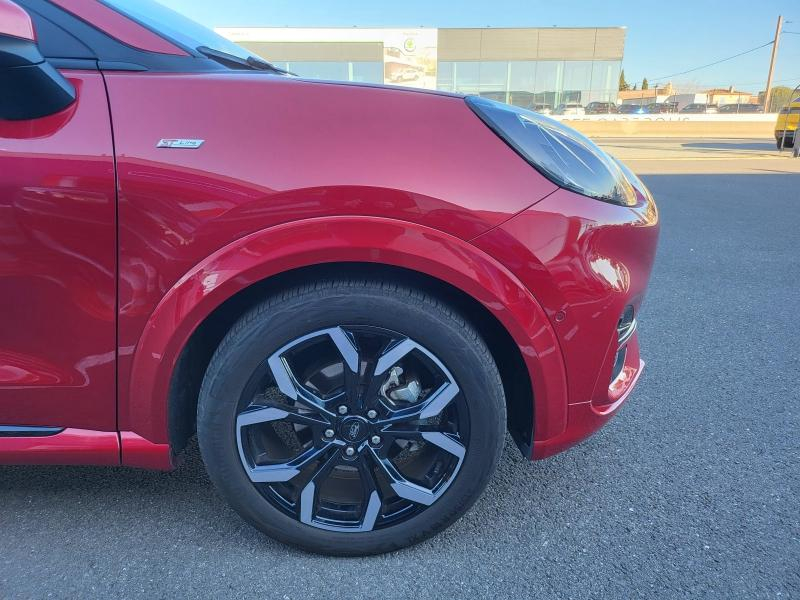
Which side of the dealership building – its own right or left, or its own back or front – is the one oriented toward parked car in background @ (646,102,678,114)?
left

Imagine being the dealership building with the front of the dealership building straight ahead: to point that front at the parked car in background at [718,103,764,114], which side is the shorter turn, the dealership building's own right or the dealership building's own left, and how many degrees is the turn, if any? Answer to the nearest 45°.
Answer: approximately 90° to the dealership building's own left

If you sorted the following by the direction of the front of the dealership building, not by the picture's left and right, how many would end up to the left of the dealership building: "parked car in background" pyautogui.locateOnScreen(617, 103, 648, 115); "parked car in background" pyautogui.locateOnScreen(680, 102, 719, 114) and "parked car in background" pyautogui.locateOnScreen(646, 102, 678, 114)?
3

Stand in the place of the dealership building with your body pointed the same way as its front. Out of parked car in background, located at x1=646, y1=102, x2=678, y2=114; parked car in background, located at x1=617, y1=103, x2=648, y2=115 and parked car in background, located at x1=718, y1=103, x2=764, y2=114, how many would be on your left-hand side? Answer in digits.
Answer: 3

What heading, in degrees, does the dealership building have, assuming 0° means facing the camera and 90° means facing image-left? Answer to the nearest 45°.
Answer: approximately 0°

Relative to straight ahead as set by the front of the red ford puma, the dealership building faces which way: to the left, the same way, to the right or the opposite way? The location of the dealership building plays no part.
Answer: to the right

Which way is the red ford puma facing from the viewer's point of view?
to the viewer's right

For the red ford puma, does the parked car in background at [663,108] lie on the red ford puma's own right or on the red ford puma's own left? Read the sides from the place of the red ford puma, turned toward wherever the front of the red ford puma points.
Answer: on the red ford puma's own left

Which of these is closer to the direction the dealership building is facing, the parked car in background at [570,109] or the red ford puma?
the red ford puma

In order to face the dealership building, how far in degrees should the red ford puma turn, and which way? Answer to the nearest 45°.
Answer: approximately 90° to its left

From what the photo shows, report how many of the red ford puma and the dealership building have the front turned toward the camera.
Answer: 1
